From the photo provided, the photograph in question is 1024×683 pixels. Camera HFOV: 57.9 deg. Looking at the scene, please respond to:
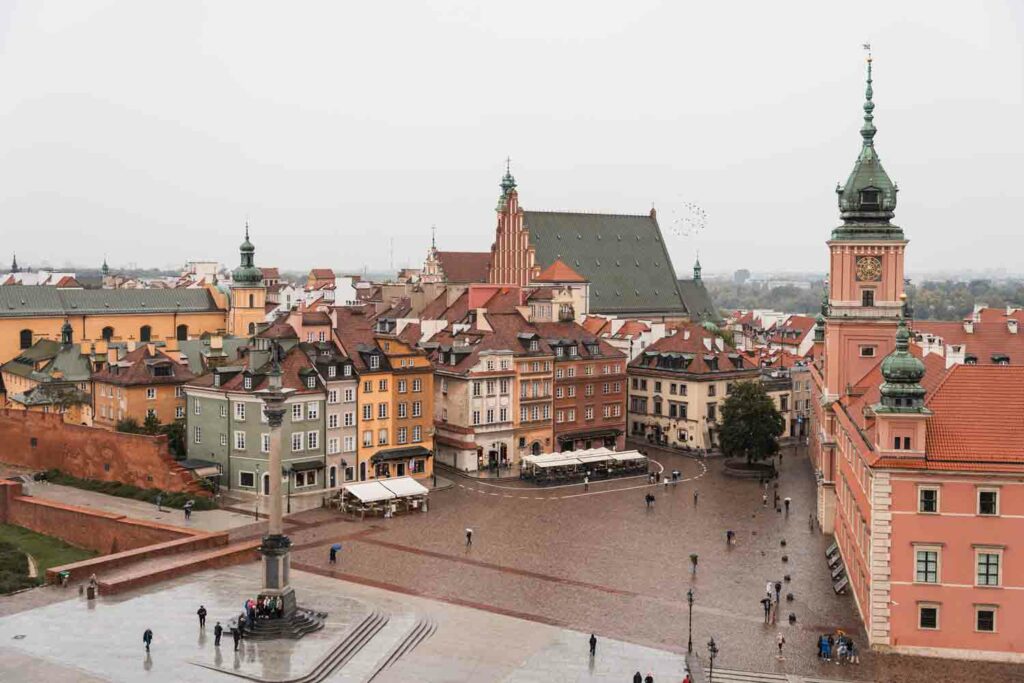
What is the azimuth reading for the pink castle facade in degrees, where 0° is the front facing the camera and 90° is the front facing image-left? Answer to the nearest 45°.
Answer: approximately 90°

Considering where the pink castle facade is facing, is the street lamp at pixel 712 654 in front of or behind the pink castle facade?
in front

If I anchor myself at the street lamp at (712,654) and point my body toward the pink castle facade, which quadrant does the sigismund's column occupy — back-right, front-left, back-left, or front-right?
back-left

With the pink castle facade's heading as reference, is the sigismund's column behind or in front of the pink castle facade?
in front
